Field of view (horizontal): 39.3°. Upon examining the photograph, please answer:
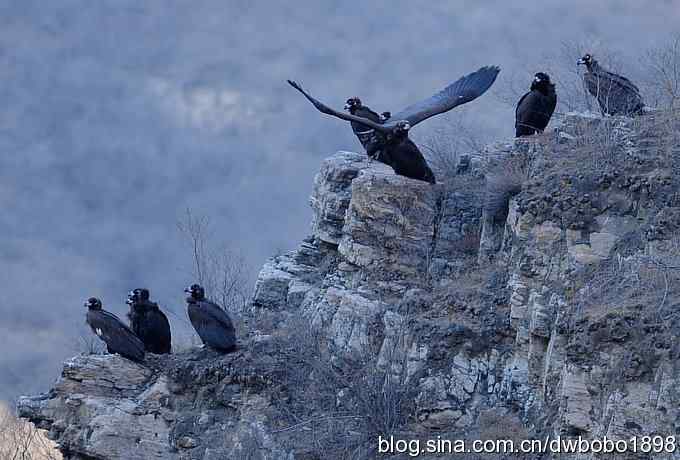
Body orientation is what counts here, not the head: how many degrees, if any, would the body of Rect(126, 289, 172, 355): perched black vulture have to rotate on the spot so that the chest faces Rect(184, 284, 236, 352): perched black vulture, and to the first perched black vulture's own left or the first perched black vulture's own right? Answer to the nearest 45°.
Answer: approximately 135° to the first perched black vulture's own left

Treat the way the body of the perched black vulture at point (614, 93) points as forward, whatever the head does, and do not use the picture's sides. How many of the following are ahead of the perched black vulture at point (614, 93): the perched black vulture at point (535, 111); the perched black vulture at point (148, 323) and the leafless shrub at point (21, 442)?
3

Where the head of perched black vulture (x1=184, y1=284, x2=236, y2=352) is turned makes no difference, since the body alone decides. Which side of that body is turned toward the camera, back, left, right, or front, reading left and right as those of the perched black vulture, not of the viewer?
left

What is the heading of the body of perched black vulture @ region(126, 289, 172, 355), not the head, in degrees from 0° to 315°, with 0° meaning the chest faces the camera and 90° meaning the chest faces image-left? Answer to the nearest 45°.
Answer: approximately 90°

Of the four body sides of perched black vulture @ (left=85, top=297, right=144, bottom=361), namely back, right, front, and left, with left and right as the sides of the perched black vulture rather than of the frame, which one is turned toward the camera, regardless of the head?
left

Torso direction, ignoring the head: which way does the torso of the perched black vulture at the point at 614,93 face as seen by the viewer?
to the viewer's left

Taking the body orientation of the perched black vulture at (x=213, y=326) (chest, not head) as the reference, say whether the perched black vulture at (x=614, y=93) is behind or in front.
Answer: behind

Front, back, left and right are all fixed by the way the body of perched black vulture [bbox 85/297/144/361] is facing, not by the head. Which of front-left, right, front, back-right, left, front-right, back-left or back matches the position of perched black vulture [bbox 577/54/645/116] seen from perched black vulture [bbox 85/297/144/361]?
back
